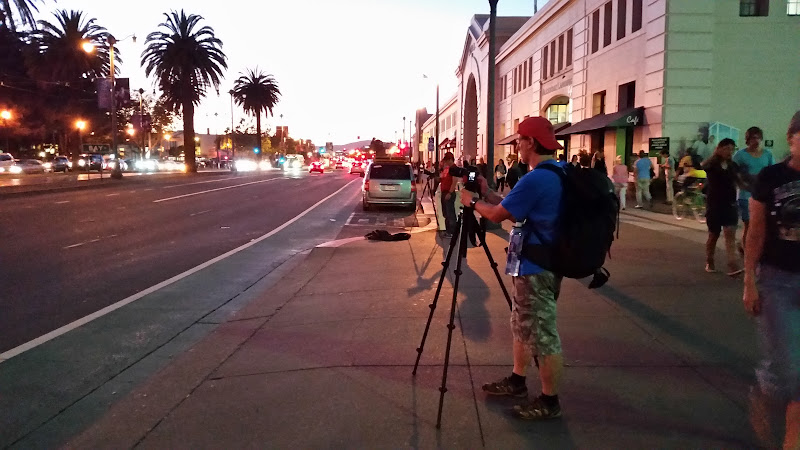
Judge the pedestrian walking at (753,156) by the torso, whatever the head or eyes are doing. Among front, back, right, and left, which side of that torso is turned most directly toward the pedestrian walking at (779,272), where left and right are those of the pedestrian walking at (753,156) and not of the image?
front

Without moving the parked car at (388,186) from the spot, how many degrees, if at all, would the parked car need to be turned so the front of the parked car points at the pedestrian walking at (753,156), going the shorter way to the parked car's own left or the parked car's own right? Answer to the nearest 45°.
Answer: approximately 180°

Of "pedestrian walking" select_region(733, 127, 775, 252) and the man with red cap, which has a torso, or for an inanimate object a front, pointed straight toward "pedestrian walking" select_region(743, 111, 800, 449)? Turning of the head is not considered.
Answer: "pedestrian walking" select_region(733, 127, 775, 252)

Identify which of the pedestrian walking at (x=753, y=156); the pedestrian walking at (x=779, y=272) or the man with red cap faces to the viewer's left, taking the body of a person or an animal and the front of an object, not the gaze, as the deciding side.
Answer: the man with red cap

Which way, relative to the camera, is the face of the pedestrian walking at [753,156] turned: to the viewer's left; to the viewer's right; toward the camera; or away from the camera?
toward the camera

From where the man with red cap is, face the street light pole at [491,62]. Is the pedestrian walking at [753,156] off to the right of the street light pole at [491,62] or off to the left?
right

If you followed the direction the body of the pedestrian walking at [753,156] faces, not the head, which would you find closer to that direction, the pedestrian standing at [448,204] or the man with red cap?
the man with red cap

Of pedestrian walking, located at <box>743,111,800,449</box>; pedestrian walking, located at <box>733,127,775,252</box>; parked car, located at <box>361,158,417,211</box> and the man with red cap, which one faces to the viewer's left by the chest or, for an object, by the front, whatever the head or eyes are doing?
the man with red cap

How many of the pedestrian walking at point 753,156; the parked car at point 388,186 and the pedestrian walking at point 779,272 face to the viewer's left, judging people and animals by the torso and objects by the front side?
0

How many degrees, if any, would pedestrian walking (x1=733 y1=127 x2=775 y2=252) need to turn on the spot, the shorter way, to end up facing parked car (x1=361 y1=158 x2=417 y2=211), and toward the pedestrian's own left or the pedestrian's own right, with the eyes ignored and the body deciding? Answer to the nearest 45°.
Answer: approximately 135° to the pedestrian's own right

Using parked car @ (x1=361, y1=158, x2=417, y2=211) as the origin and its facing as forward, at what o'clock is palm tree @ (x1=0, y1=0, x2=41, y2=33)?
The palm tree is roughly at 10 o'clock from the parked car.

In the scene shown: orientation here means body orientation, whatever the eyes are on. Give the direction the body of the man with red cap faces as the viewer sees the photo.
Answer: to the viewer's left

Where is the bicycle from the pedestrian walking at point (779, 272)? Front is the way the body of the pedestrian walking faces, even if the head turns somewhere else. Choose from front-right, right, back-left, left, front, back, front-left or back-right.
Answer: back

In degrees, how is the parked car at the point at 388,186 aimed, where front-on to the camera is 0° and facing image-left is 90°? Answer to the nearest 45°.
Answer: approximately 180°

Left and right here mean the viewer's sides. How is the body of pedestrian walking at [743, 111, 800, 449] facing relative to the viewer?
facing the viewer

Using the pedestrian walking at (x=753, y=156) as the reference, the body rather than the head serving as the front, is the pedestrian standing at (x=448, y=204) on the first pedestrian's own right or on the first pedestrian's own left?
on the first pedestrian's own right

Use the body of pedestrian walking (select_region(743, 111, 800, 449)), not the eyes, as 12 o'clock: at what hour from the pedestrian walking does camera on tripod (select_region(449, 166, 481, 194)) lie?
The camera on tripod is roughly at 3 o'clock from the pedestrian walking.
